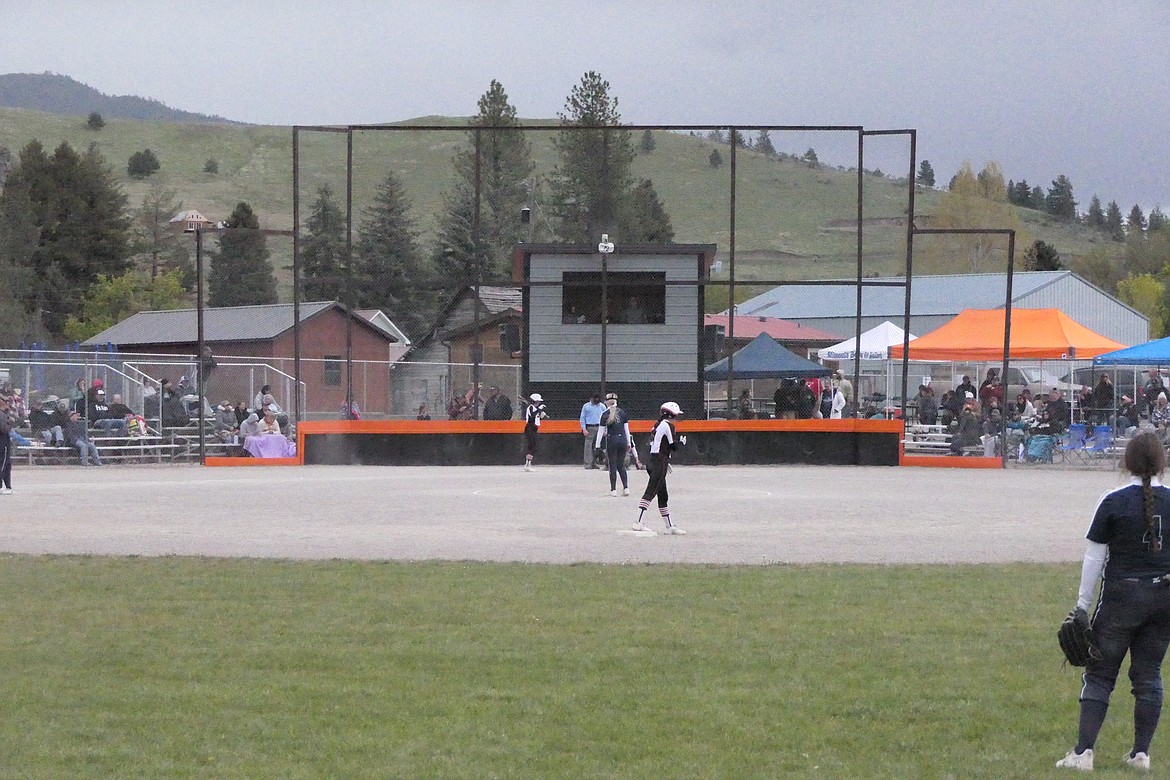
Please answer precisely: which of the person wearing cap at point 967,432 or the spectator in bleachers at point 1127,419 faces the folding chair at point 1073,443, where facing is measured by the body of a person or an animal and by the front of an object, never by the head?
the spectator in bleachers

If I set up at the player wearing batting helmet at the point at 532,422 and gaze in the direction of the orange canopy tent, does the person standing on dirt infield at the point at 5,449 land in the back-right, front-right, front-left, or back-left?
back-right

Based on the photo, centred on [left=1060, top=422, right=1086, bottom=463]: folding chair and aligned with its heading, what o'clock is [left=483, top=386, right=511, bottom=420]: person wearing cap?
The person wearing cap is roughly at 1 o'clock from the folding chair.

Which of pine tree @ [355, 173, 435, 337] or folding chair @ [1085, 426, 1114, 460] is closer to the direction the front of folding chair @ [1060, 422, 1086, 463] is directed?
the pine tree

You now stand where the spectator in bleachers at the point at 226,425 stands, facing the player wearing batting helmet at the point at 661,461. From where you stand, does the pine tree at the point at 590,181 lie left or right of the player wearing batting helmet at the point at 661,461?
left

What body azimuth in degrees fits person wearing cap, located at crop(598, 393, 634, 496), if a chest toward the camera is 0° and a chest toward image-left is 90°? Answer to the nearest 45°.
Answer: approximately 180°
